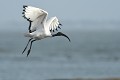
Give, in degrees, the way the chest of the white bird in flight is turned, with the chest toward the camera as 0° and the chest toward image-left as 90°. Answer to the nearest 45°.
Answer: approximately 270°
